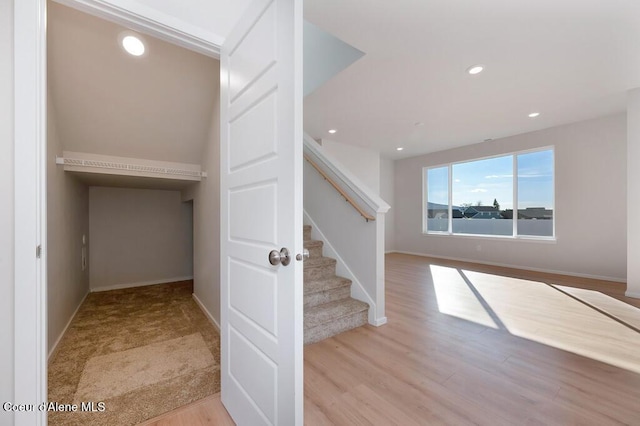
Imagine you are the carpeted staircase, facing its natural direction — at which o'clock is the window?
The window is roughly at 9 o'clock from the carpeted staircase.

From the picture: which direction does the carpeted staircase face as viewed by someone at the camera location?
facing the viewer and to the right of the viewer

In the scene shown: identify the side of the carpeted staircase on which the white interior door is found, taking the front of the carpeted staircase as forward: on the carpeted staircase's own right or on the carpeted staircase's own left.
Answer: on the carpeted staircase's own right
